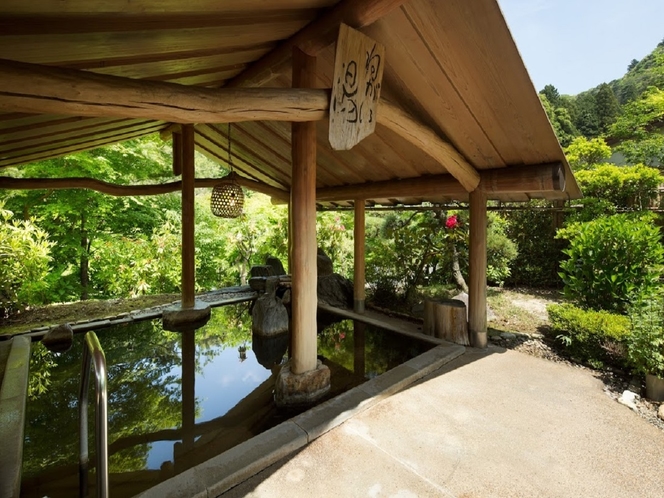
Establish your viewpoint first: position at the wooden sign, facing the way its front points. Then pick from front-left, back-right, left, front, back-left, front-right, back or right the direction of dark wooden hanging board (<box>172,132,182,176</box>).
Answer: back

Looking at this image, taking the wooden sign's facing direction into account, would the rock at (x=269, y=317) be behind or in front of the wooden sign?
behind

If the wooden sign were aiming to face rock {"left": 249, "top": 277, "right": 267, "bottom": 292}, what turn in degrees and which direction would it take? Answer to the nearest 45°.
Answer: approximately 180°

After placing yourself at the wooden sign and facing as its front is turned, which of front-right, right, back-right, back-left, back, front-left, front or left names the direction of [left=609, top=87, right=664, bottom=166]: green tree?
left

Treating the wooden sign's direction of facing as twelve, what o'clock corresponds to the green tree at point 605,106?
The green tree is roughly at 9 o'clock from the wooden sign.

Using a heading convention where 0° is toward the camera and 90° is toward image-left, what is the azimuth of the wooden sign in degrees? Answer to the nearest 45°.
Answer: approximately 315°

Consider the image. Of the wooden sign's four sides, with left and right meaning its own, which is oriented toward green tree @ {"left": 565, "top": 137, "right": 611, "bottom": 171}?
left

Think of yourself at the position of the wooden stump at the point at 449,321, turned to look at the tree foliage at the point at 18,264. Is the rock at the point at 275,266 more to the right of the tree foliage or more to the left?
right
